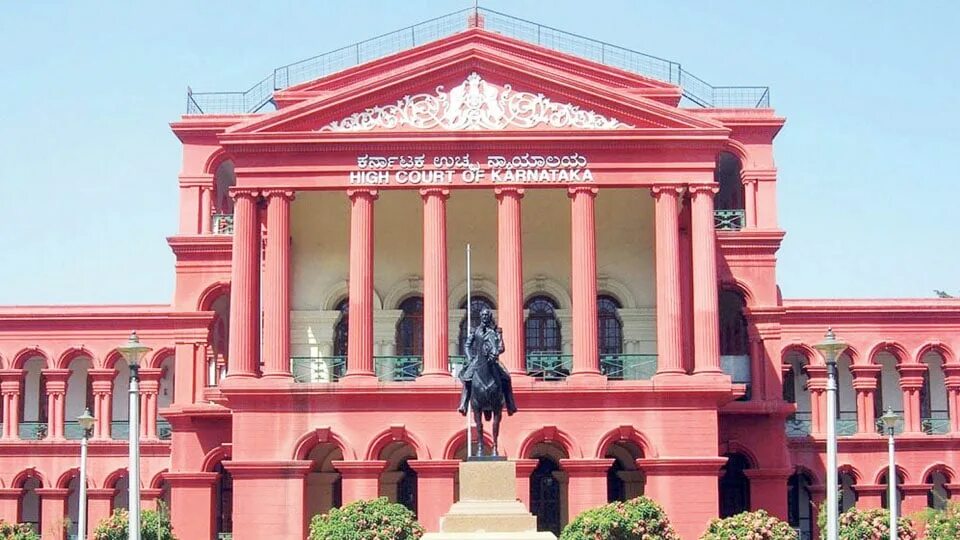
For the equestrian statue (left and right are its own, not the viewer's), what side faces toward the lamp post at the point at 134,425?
right

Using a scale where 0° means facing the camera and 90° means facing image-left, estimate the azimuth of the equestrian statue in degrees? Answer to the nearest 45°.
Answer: approximately 0°

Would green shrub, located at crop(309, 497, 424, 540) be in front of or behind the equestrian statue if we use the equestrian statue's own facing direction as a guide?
behind

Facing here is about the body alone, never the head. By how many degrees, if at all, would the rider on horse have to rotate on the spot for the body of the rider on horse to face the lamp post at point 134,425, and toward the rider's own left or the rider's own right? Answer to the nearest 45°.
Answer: approximately 90° to the rider's own right
